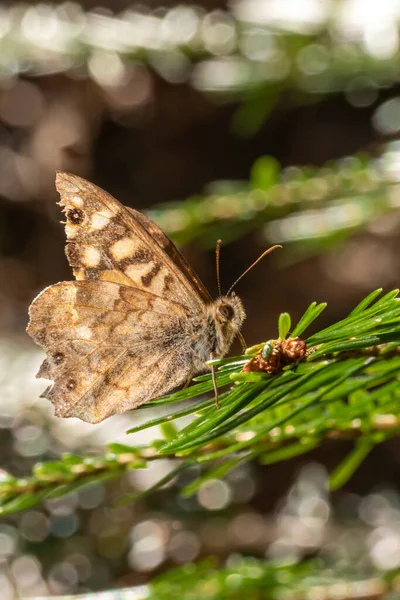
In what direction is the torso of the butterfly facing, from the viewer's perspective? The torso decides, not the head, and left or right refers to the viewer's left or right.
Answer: facing to the right of the viewer
